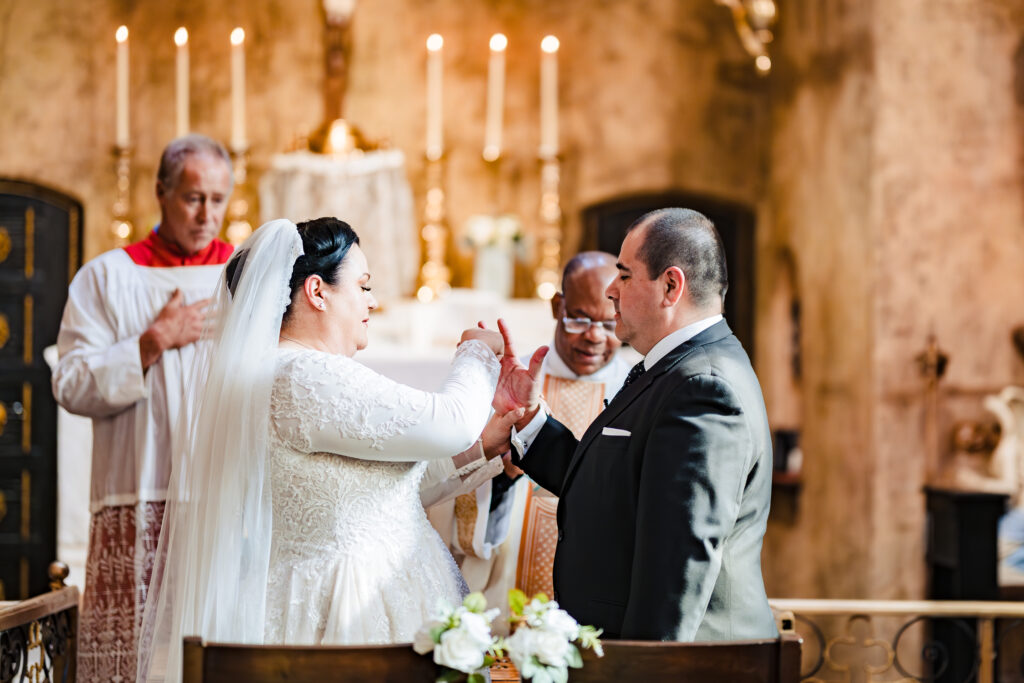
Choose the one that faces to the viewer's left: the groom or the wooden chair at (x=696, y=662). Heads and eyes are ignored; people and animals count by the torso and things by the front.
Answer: the groom

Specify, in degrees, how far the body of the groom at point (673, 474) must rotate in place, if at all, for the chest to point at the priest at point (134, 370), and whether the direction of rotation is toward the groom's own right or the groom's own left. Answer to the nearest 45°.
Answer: approximately 45° to the groom's own right

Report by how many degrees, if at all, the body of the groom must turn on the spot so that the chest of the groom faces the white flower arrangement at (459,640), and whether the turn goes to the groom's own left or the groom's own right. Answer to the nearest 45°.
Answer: approximately 45° to the groom's own left

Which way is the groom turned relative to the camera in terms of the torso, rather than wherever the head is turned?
to the viewer's left

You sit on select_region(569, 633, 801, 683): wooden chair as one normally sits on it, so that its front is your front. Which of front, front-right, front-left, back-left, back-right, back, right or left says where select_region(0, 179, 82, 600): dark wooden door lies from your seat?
front-left

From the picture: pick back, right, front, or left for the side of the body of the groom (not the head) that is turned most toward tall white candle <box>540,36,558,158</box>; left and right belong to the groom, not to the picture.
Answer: right

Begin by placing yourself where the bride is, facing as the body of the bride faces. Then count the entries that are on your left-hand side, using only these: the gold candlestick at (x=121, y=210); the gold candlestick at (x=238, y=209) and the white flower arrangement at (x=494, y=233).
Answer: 3

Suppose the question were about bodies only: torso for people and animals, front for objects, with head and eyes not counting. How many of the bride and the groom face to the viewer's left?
1

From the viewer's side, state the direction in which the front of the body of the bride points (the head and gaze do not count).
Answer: to the viewer's right

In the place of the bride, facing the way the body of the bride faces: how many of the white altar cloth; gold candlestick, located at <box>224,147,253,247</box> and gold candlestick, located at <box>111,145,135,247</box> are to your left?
3

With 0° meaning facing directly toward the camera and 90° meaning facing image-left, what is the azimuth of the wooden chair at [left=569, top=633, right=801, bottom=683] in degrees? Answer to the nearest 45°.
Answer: approximately 180°

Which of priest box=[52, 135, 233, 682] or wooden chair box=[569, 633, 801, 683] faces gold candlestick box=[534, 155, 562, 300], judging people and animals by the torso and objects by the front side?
the wooden chair

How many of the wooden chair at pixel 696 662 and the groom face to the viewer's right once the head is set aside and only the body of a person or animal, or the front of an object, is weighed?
0
